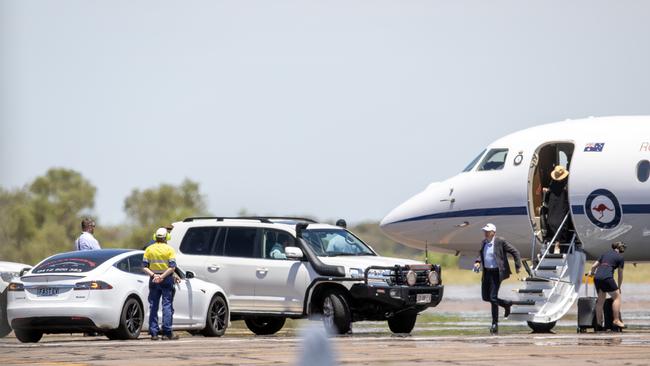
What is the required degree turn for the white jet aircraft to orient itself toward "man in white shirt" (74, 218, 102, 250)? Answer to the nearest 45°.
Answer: approximately 45° to its left

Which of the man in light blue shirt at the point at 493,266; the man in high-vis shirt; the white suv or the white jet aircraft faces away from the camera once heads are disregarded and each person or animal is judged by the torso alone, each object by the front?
the man in high-vis shirt

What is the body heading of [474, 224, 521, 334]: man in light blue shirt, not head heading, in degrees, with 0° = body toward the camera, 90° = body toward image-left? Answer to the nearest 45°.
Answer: approximately 45°

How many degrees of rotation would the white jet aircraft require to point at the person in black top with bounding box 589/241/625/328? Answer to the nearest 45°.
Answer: approximately 135° to its left

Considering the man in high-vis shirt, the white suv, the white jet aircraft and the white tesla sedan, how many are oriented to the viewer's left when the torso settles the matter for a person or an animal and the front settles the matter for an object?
1

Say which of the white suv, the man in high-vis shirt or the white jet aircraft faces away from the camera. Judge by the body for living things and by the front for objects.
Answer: the man in high-vis shirt

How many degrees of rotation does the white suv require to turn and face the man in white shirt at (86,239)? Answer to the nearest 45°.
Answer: approximately 135° to its right

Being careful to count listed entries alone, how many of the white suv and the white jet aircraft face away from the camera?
0

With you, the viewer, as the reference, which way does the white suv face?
facing the viewer and to the right of the viewer

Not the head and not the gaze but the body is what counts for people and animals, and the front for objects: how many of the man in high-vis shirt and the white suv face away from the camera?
1

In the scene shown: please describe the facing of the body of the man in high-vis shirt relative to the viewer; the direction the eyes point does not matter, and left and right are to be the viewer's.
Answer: facing away from the viewer

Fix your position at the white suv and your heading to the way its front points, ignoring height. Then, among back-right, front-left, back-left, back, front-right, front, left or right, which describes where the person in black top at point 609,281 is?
front-left

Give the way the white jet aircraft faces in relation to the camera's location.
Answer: facing to the left of the viewer
